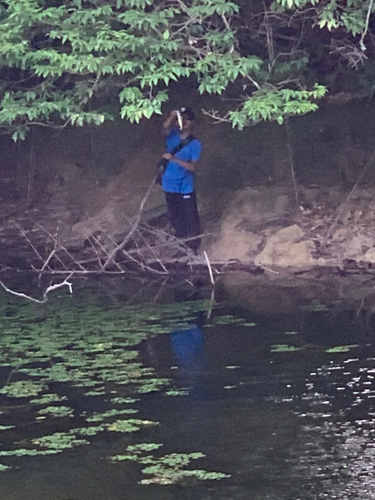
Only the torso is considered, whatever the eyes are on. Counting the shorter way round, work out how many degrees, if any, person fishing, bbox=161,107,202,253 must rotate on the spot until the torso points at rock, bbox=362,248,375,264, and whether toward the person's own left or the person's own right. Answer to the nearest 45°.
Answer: approximately 135° to the person's own left

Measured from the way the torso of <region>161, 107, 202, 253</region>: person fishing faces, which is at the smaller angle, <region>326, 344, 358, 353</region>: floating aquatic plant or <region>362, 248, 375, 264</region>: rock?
the floating aquatic plant

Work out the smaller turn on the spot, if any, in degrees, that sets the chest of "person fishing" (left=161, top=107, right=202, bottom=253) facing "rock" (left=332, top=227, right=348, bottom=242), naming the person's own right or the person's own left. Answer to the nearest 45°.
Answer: approximately 135° to the person's own left

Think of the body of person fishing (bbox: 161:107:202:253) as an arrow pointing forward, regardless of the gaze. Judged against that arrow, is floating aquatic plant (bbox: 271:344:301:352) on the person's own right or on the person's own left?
on the person's own left

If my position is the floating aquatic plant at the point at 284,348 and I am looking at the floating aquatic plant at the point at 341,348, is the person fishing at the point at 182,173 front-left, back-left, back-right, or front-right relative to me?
back-left

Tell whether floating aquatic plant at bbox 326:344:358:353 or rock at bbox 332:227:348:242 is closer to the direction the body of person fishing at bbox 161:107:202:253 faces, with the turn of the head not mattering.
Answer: the floating aquatic plant

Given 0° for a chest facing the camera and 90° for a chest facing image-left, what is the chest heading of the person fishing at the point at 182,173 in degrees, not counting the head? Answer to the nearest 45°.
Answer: approximately 45°

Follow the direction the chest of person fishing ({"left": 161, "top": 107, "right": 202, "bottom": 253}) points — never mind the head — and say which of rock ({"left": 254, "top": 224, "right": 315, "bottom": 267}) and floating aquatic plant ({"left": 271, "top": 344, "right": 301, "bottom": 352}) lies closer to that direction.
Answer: the floating aquatic plant
